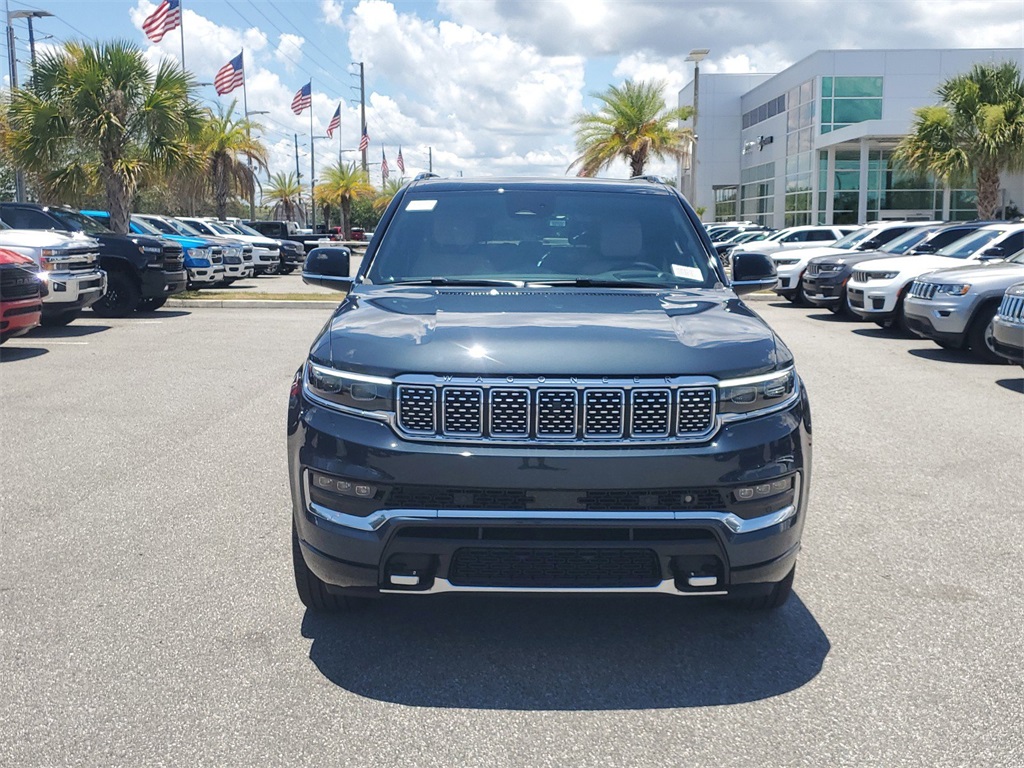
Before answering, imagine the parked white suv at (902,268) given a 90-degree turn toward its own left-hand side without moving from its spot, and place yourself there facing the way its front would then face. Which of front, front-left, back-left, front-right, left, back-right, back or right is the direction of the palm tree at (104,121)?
back-right

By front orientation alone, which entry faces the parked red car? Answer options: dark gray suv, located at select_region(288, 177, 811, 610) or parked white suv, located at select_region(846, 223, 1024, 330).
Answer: the parked white suv

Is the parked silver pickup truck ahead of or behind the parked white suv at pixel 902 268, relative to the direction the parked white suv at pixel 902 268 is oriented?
ahead

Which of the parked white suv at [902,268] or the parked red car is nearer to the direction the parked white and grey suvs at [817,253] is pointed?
the parked red car

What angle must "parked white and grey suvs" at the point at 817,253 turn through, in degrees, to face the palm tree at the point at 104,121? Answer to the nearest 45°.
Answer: approximately 45° to its right

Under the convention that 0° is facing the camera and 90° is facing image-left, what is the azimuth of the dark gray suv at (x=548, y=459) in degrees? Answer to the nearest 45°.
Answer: approximately 0°

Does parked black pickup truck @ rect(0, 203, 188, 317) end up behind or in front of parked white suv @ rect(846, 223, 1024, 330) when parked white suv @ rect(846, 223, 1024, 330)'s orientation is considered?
in front

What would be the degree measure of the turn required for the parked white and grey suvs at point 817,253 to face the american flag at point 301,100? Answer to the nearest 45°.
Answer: approximately 90° to its right

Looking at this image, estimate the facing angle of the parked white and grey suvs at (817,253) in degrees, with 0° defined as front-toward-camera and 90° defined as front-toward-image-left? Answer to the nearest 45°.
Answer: approximately 45°

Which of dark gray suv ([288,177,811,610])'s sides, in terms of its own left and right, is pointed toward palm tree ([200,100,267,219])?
back

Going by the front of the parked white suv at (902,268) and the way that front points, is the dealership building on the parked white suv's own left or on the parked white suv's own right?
on the parked white suv's own right

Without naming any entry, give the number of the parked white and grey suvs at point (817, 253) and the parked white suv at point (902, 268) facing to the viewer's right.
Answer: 0

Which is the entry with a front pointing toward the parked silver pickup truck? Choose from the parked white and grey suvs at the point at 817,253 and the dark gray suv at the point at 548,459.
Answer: the parked white and grey suvs

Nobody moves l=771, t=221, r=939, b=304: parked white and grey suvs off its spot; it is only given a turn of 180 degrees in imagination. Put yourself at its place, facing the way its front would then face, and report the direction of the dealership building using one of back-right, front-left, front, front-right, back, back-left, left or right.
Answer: front-left

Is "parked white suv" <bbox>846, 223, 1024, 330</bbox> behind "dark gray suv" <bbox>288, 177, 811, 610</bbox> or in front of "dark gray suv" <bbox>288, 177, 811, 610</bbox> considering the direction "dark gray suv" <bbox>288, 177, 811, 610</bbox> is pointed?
behind

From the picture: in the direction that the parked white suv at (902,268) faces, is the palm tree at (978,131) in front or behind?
behind
